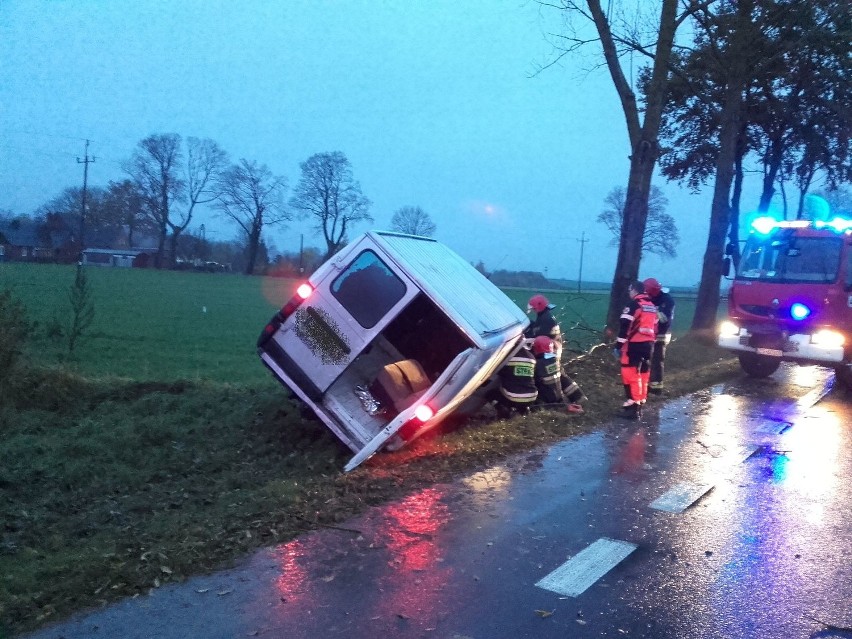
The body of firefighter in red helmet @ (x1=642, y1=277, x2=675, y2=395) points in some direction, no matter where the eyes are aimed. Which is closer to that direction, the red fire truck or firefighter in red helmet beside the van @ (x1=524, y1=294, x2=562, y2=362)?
the firefighter in red helmet beside the van

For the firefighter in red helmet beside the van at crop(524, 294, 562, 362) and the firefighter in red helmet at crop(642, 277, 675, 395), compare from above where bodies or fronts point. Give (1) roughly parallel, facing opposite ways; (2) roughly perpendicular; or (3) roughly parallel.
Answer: roughly parallel

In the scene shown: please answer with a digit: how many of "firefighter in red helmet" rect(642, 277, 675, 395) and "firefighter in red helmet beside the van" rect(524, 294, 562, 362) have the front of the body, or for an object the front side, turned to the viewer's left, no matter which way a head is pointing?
2

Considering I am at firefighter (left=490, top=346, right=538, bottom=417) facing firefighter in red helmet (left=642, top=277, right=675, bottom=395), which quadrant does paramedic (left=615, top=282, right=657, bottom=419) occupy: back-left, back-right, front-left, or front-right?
front-right

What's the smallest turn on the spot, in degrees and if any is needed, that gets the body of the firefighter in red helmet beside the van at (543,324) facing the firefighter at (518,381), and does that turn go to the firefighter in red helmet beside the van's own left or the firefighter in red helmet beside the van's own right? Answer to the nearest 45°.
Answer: approximately 90° to the firefighter in red helmet beside the van's own left

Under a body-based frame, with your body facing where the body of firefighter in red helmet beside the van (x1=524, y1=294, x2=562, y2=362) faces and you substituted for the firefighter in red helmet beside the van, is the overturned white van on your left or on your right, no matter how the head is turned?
on your left

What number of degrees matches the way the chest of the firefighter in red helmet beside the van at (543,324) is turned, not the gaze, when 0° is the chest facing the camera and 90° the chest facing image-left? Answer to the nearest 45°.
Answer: approximately 90°

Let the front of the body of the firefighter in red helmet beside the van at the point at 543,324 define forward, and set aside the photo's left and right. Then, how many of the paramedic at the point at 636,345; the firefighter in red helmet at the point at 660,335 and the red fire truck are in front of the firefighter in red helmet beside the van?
0

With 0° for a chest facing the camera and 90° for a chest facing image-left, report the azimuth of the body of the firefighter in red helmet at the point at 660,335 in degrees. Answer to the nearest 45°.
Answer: approximately 90°

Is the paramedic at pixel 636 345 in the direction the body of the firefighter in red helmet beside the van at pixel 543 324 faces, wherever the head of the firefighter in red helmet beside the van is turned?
no

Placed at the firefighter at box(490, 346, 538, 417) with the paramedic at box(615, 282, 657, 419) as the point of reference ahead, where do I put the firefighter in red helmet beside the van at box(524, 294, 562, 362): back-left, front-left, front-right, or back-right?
front-left
